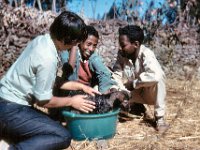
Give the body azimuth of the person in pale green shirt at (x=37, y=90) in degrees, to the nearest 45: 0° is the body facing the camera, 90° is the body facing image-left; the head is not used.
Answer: approximately 270°

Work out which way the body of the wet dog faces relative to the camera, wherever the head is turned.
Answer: to the viewer's right

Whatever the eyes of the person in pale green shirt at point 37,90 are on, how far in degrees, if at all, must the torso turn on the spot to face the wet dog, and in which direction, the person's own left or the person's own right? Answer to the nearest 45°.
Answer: approximately 45° to the person's own left

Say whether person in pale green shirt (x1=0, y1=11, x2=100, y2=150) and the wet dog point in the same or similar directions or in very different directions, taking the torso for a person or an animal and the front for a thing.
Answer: same or similar directions

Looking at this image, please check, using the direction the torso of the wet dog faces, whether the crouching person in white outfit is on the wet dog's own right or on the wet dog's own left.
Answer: on the wet dog's own left

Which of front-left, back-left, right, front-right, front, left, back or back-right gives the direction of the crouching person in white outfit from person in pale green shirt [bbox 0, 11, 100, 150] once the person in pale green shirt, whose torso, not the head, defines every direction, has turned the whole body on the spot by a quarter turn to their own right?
back-left

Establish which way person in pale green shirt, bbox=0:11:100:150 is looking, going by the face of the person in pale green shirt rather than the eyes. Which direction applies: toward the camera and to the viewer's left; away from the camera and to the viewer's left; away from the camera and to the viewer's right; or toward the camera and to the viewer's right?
away from the camera and to the viewer's right
